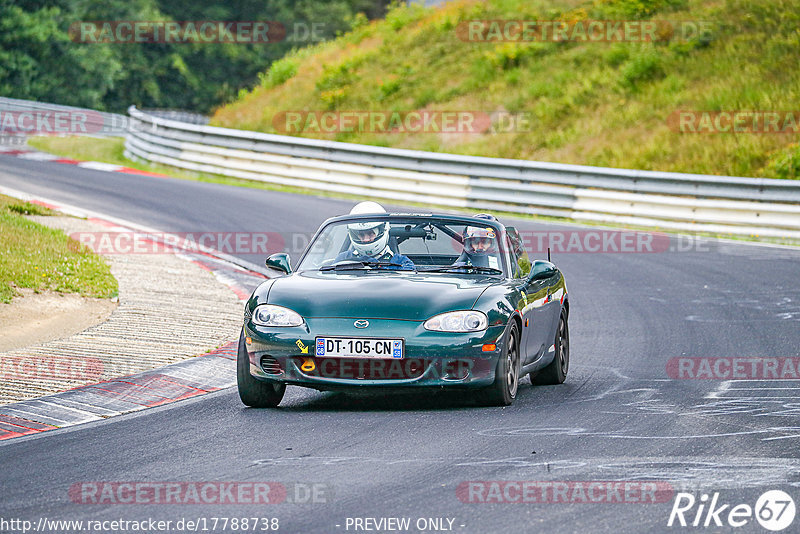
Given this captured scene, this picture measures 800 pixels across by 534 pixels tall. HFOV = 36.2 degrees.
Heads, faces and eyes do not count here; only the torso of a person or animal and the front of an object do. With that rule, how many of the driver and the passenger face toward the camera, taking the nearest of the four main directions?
2

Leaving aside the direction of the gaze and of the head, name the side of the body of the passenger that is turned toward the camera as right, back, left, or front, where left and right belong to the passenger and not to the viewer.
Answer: front

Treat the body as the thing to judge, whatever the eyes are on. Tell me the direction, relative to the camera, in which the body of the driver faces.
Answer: toward the camera

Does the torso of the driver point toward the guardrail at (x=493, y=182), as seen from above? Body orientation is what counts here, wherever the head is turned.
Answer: no

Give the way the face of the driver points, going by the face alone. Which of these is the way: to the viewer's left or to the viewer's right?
to the viewer's left

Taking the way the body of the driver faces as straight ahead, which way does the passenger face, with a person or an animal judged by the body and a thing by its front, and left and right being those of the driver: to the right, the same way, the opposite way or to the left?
the same way

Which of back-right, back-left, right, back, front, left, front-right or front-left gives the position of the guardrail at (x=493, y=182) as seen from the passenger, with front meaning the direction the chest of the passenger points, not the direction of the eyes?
back
